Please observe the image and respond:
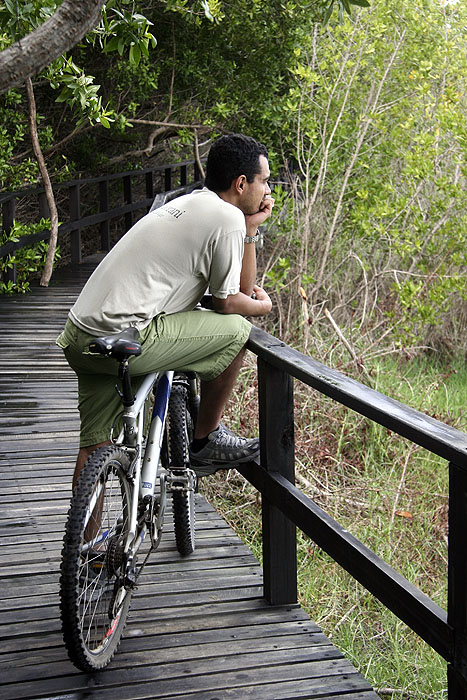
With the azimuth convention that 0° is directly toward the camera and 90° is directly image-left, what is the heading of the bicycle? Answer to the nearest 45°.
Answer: approximately 180°

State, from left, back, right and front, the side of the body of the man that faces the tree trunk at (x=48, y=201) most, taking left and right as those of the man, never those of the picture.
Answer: left

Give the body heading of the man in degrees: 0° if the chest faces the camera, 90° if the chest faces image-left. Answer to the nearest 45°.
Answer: approximately 270°

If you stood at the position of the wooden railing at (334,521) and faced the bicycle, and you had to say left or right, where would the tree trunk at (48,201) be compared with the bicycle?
right

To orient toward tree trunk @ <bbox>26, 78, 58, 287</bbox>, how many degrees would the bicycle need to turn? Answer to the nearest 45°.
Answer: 0° — it already faces it

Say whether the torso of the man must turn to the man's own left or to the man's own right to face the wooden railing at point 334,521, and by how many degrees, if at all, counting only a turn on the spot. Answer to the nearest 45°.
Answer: approximately 45° to the man's own right

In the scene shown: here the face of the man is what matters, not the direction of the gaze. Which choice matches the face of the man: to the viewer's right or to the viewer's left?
to the viewer's right

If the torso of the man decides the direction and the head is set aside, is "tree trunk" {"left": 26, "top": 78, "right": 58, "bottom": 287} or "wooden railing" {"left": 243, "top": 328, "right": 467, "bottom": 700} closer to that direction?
the wooden railing
